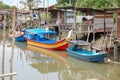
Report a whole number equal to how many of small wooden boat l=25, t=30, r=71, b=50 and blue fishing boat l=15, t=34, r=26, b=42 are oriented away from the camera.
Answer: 0
